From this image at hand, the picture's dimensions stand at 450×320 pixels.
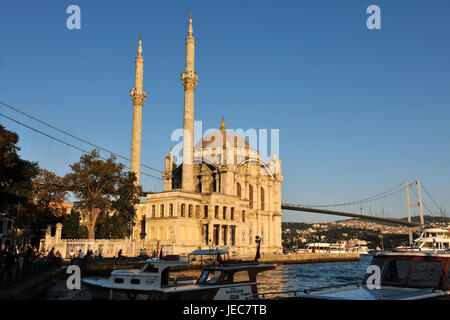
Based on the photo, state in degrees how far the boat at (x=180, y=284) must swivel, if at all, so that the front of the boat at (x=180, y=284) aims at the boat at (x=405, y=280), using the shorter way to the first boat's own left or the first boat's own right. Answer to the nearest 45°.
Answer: approximately 135° to the first boat's own left

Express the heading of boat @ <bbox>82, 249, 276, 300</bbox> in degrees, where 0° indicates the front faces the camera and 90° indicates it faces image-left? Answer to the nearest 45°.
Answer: approximately 90°

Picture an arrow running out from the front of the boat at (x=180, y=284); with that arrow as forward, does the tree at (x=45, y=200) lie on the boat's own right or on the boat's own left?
on the boat's own right

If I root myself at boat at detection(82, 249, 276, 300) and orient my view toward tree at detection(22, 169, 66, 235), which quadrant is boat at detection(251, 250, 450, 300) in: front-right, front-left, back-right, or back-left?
back-right

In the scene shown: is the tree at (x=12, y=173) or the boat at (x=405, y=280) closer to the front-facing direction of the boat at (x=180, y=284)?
the tree

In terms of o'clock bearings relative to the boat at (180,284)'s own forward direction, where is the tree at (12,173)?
The tree is roughly at 2 o'clock from the boat.

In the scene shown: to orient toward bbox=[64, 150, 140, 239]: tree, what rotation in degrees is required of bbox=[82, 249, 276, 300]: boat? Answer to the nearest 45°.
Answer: approximately 90° to its right
